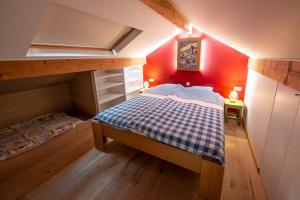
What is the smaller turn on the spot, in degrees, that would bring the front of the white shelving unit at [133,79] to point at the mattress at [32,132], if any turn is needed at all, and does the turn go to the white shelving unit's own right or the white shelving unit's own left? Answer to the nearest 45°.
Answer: approximately 90° to the white shelving unit's own right

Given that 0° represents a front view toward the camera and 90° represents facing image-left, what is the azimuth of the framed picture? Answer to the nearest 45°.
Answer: approximately 0°

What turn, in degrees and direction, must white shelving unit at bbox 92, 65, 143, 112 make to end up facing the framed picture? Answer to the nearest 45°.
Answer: approximately 45° to its left

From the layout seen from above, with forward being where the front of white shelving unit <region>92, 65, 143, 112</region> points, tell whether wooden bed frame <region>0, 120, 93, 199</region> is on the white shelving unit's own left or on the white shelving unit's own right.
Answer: on the white shelving unit's own right

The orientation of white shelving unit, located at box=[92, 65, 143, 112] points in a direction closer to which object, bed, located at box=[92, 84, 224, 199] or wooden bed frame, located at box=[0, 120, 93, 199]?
the bed

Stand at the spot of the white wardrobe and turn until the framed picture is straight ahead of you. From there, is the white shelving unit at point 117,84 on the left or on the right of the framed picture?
left

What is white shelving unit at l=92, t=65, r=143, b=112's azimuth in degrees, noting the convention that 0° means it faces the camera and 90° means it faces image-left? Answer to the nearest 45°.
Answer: approximately 315°
